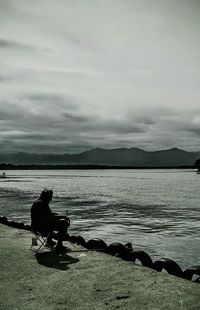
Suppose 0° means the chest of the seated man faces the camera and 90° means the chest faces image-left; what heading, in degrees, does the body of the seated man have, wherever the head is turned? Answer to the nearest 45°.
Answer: approximately 270°
